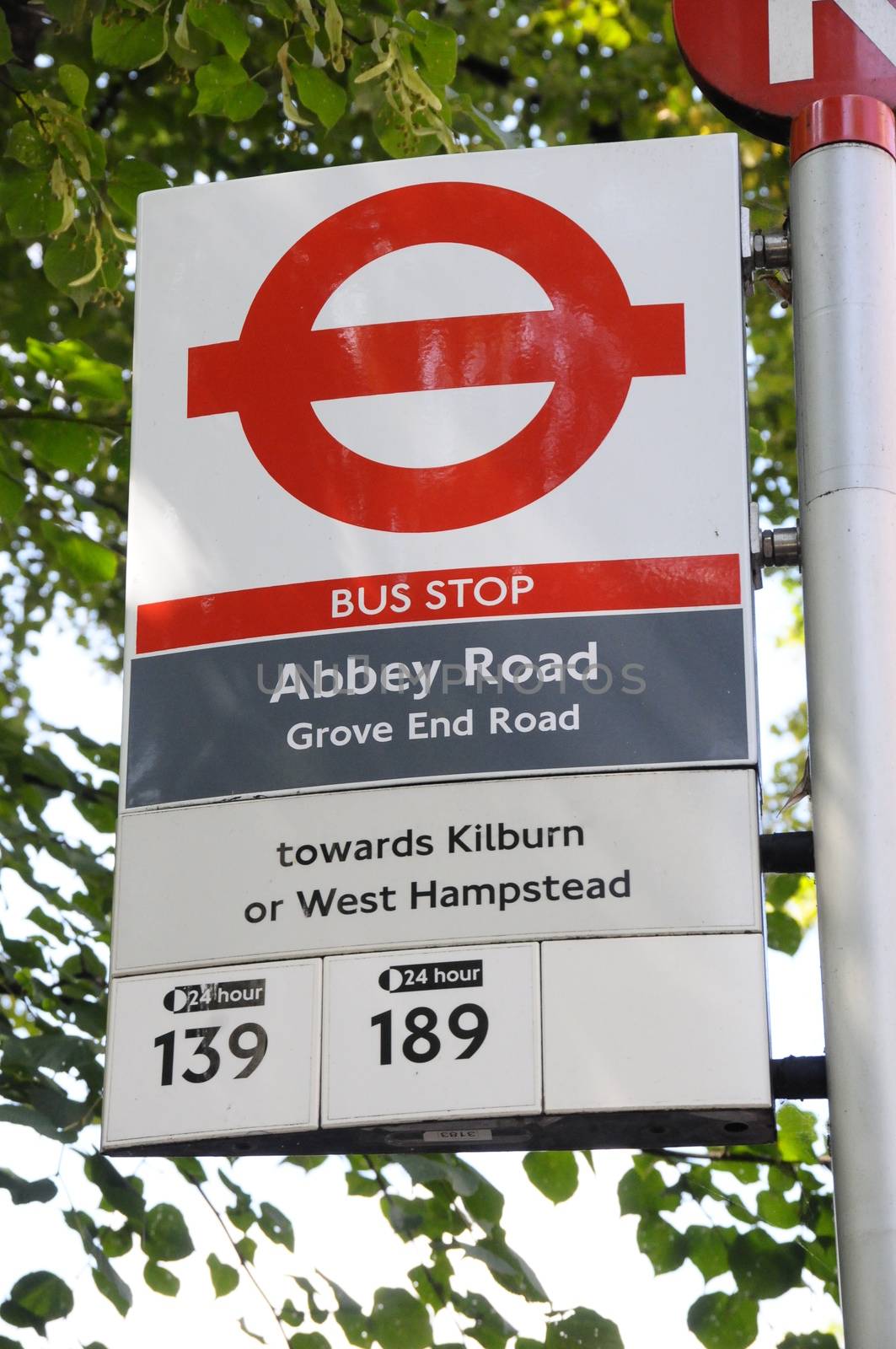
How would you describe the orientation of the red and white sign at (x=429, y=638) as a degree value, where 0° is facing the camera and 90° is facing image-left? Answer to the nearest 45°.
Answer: approximately 0°

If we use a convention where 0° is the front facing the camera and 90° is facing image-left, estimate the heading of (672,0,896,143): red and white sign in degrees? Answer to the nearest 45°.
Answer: approximately 0°

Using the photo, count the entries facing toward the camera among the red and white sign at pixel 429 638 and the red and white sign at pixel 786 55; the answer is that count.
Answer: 2
